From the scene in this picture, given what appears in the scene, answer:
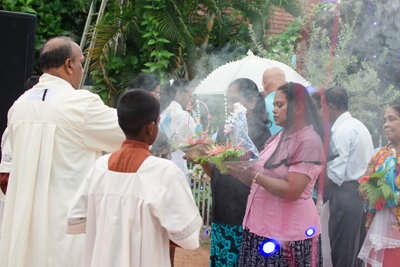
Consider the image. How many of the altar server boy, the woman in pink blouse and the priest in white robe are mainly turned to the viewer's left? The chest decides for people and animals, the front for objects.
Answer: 1

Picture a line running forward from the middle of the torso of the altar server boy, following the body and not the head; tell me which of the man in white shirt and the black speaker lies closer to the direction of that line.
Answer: the man in white shirt

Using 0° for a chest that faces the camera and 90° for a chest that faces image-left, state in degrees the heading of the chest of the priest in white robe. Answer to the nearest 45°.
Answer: approximately 225°

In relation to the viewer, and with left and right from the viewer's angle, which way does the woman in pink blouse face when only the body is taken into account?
facing to the left of the viewer

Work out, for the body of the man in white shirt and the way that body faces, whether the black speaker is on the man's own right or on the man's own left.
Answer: on the man's own left

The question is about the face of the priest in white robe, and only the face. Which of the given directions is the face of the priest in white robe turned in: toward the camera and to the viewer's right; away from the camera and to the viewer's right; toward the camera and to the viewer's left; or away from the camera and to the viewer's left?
away from the camera and to the viewer's right

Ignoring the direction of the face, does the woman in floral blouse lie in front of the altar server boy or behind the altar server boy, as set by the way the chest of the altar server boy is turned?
in front

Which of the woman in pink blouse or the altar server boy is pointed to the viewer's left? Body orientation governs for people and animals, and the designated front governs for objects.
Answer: the woman in pink blouse

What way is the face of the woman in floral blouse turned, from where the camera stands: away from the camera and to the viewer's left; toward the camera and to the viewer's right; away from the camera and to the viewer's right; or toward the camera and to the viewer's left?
toward the camera and to the viewer's left
